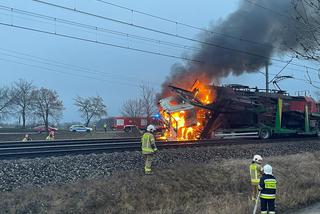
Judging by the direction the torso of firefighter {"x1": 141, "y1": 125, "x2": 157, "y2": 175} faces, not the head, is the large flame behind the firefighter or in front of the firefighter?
in front

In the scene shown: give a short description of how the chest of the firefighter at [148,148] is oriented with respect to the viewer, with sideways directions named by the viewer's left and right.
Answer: facing away from the viewer and to the right of the viewer

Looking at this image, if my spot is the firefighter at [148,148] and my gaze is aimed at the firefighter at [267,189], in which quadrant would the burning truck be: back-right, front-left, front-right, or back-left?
back-left

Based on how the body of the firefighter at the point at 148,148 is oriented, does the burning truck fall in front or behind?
in front

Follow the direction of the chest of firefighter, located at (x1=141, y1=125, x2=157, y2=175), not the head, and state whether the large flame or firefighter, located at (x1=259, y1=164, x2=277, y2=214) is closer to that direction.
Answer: the large flame

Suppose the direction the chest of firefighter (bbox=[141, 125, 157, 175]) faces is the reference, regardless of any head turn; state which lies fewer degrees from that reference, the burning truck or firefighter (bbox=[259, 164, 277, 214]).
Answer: the burning truck

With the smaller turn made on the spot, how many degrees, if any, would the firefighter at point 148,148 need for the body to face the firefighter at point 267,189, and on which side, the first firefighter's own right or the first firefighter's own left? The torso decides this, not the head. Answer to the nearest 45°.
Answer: approximately 90° to the first firefighter's own right
